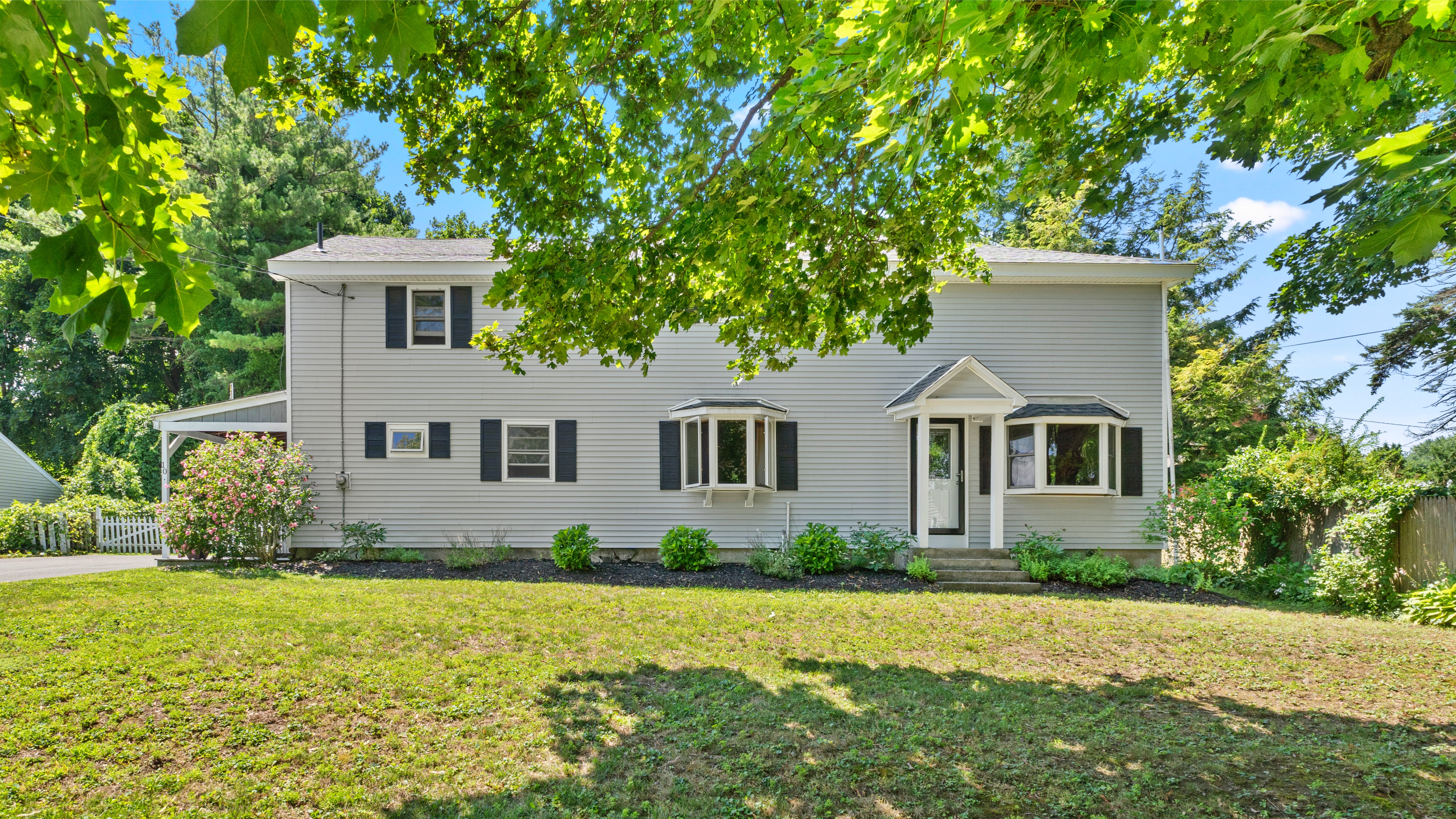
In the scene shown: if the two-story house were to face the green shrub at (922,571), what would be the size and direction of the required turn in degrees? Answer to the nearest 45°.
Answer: approximately 45° to its left

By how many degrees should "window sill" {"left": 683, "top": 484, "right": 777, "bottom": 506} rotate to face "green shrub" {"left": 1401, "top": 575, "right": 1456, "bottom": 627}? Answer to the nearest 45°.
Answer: approximately 45° to its left

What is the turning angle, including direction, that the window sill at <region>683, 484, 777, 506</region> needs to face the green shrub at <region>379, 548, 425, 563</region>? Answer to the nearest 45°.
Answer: approximately 90° to its right

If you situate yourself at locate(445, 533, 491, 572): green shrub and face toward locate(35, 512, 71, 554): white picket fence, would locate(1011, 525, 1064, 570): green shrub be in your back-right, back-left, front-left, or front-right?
back-right

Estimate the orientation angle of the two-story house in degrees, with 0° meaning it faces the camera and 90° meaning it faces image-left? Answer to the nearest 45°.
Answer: approximately 0°

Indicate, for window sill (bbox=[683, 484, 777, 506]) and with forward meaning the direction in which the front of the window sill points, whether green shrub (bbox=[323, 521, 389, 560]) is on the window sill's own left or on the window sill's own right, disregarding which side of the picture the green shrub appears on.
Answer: on the window sill's own right

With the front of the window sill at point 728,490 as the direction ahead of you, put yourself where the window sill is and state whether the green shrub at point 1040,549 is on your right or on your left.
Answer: on your left

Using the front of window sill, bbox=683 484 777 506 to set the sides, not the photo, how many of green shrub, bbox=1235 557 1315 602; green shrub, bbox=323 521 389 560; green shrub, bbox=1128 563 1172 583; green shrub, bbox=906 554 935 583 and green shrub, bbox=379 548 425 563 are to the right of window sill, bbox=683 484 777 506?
2

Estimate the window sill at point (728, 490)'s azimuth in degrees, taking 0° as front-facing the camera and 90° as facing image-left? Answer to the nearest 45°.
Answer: approximately 0°
